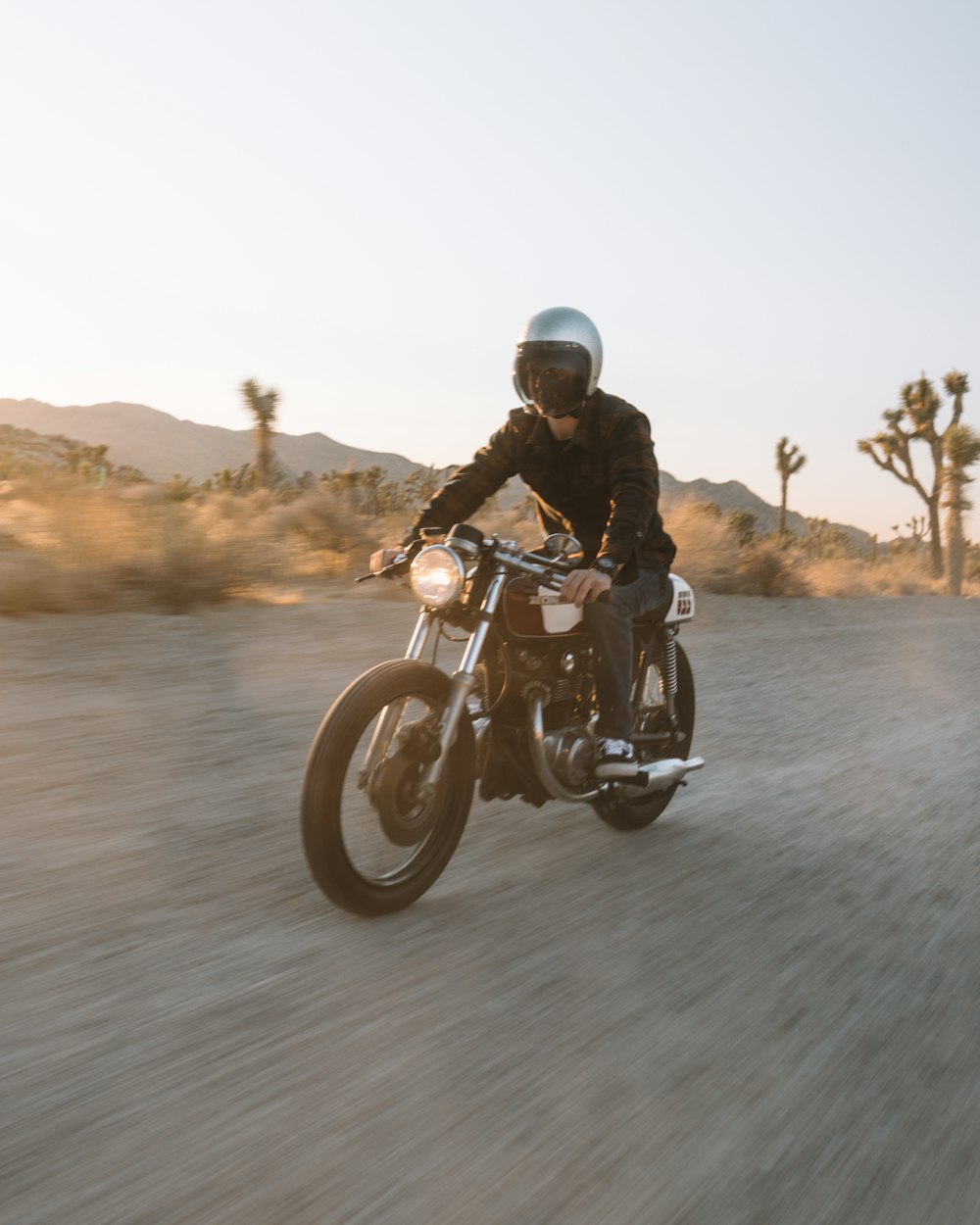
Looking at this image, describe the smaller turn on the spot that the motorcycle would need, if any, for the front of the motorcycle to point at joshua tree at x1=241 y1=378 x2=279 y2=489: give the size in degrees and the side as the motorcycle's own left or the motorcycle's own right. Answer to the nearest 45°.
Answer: approximately 135° to the motorcycle's own right

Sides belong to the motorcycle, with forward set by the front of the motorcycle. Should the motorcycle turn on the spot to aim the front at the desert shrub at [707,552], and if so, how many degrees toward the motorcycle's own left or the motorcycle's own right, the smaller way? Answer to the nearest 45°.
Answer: approximately 135° to the motorcycle's own right

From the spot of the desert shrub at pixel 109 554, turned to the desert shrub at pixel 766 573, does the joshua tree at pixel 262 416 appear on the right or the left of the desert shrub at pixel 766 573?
left

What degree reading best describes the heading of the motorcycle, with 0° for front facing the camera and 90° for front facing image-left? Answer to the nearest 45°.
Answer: approximately 45°

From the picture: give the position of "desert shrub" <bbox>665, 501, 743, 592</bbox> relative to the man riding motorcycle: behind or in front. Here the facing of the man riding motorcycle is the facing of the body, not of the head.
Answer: behind

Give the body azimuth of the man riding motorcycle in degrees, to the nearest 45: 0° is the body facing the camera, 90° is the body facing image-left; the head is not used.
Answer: approximately 45°

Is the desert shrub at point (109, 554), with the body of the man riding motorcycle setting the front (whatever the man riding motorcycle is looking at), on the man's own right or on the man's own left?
on the man's own right

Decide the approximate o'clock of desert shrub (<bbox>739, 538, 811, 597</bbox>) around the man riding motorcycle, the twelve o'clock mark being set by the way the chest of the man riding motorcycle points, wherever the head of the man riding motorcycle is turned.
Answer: The desert shrub is roughly at 5 o'clock from the man riding motorcycle.
